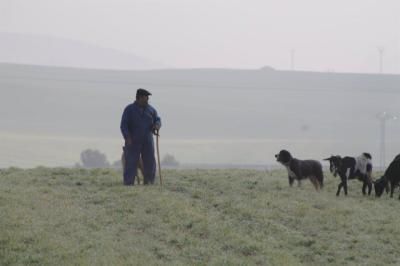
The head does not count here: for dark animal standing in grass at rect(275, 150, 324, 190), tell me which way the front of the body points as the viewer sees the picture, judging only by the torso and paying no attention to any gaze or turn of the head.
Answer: to the viewer's left

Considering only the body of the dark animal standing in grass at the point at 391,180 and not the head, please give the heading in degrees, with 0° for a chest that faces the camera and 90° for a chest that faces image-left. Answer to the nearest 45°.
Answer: approximately 90°

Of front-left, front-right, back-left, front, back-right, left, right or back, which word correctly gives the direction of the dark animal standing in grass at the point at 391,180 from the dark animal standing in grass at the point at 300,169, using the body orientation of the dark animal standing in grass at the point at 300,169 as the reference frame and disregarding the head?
back

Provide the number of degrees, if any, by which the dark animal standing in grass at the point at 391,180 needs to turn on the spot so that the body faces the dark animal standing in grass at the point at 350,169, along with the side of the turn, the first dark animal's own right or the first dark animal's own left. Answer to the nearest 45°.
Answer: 0° — it already faces it

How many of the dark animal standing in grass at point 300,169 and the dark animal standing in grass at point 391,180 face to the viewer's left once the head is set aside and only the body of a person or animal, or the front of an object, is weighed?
2

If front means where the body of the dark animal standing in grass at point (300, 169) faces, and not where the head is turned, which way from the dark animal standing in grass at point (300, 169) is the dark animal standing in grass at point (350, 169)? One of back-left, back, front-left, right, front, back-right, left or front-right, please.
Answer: back

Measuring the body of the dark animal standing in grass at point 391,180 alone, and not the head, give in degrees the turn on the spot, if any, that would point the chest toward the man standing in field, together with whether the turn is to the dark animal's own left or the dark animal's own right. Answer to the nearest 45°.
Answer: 0° — it already faces them

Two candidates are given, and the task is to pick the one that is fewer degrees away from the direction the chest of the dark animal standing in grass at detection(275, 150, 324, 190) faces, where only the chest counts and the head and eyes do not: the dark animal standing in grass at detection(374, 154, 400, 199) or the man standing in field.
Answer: the man standing in field

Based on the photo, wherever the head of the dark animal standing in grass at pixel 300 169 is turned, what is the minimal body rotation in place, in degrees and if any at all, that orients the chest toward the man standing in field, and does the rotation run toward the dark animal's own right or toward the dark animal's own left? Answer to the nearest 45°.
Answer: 0° — it already faces them
